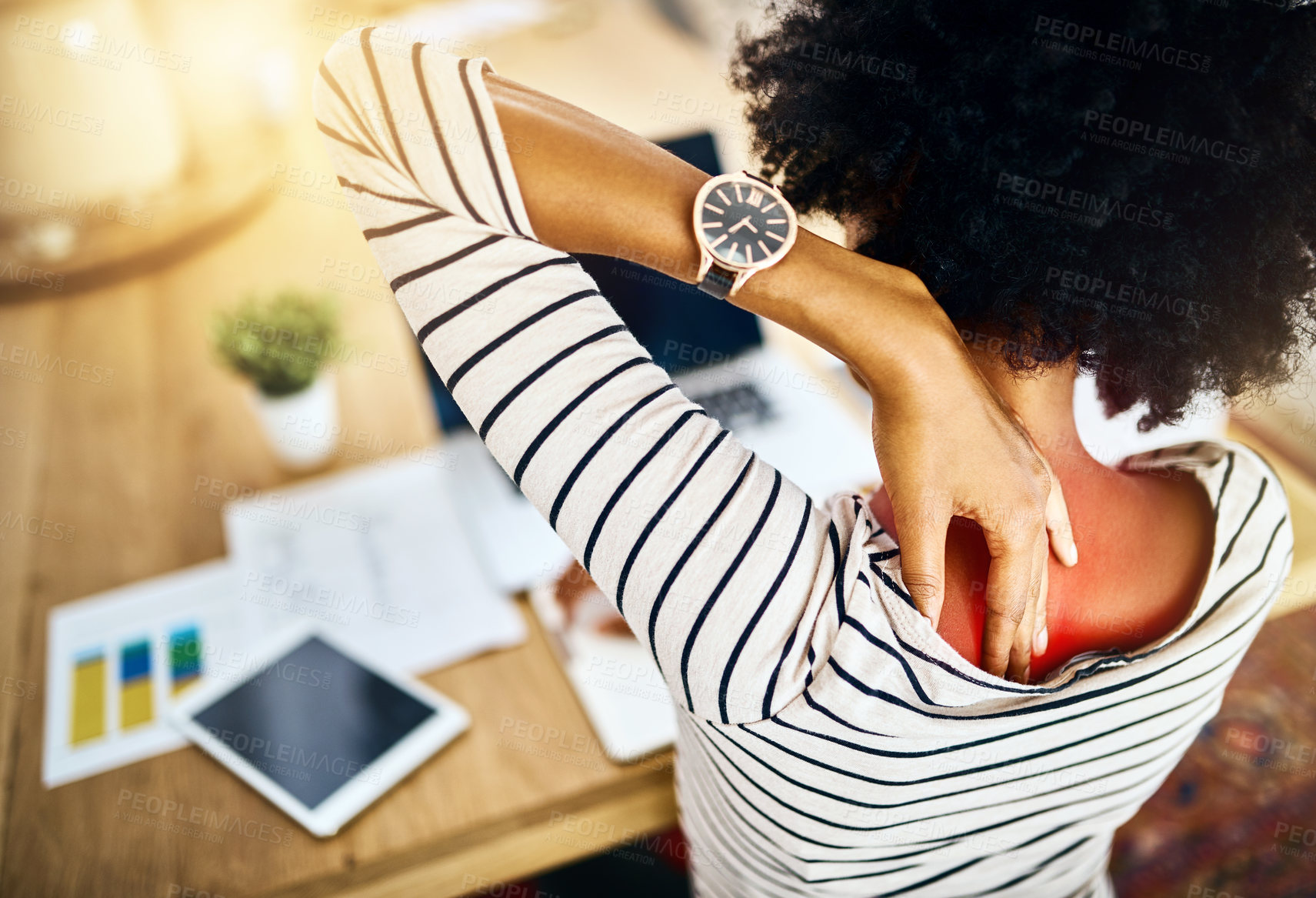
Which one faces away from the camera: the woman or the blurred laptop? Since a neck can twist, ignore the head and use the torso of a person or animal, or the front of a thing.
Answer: the woman

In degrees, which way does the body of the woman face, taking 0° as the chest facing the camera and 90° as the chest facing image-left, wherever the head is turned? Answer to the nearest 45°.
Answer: approximately 180°

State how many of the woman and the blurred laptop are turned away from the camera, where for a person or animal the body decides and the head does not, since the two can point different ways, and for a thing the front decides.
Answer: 1

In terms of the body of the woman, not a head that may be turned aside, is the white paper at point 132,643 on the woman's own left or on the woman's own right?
on the woman's own left
